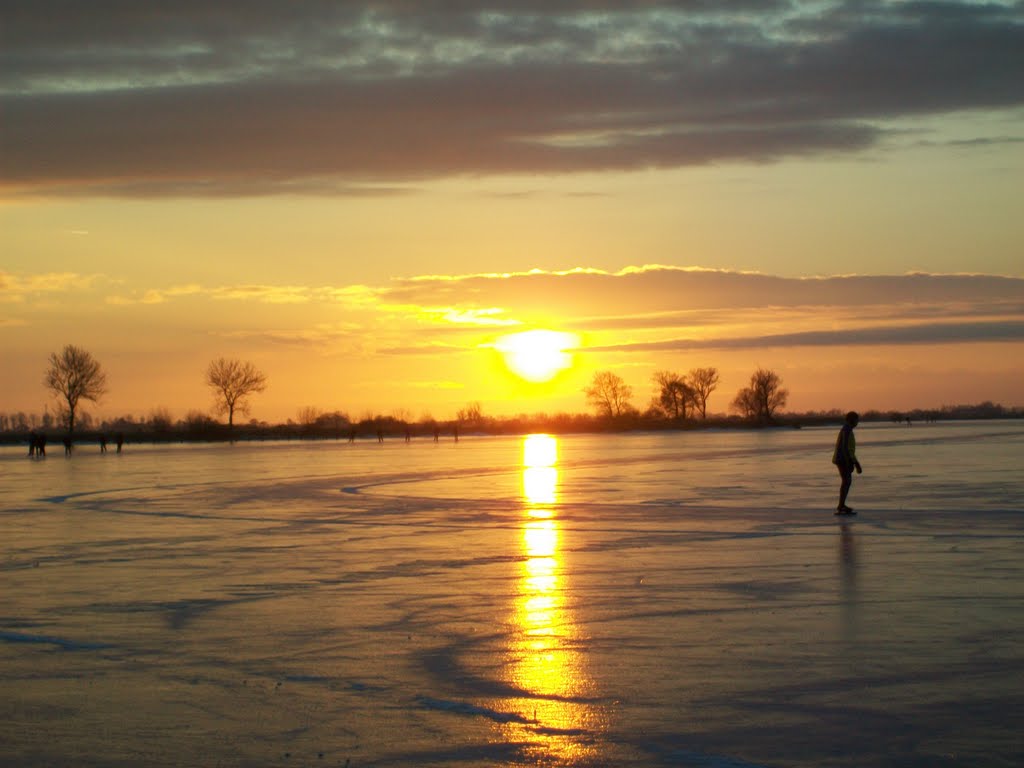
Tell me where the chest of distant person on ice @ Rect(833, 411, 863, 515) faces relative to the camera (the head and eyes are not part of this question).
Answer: to the viewer's right
